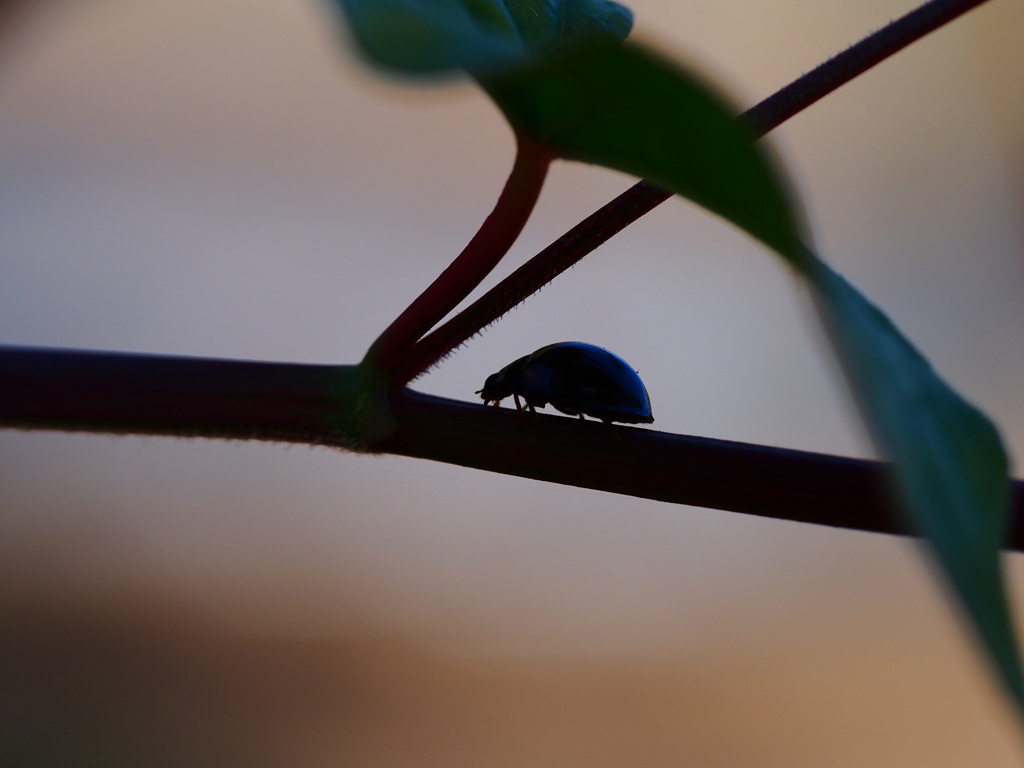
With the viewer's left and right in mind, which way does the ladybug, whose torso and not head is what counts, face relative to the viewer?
facing to the left of the viewer
